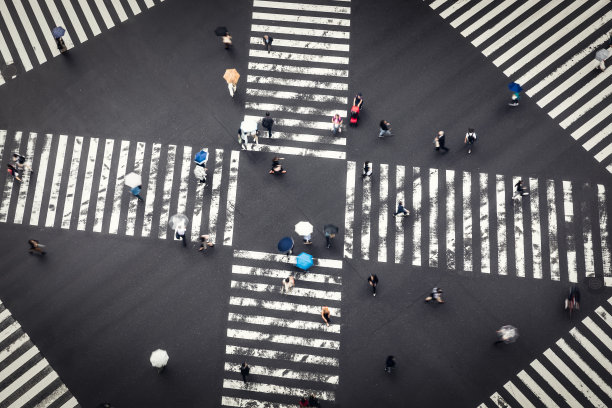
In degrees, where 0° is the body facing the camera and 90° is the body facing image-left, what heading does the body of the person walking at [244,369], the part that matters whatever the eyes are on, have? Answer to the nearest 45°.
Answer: approximately 180°

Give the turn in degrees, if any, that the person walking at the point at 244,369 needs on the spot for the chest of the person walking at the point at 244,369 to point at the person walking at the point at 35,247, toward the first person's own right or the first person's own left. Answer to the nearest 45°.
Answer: approximately 90° to the first person's own left

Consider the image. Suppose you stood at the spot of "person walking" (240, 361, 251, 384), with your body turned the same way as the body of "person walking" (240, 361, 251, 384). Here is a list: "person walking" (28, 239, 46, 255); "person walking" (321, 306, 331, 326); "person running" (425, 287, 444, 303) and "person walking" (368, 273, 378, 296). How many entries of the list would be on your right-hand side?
3

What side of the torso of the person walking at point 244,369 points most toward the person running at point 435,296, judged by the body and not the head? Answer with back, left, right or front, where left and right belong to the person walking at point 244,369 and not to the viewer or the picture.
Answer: right

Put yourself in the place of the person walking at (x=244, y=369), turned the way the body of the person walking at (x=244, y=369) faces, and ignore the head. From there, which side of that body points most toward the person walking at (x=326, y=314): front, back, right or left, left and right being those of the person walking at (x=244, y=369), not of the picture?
right
